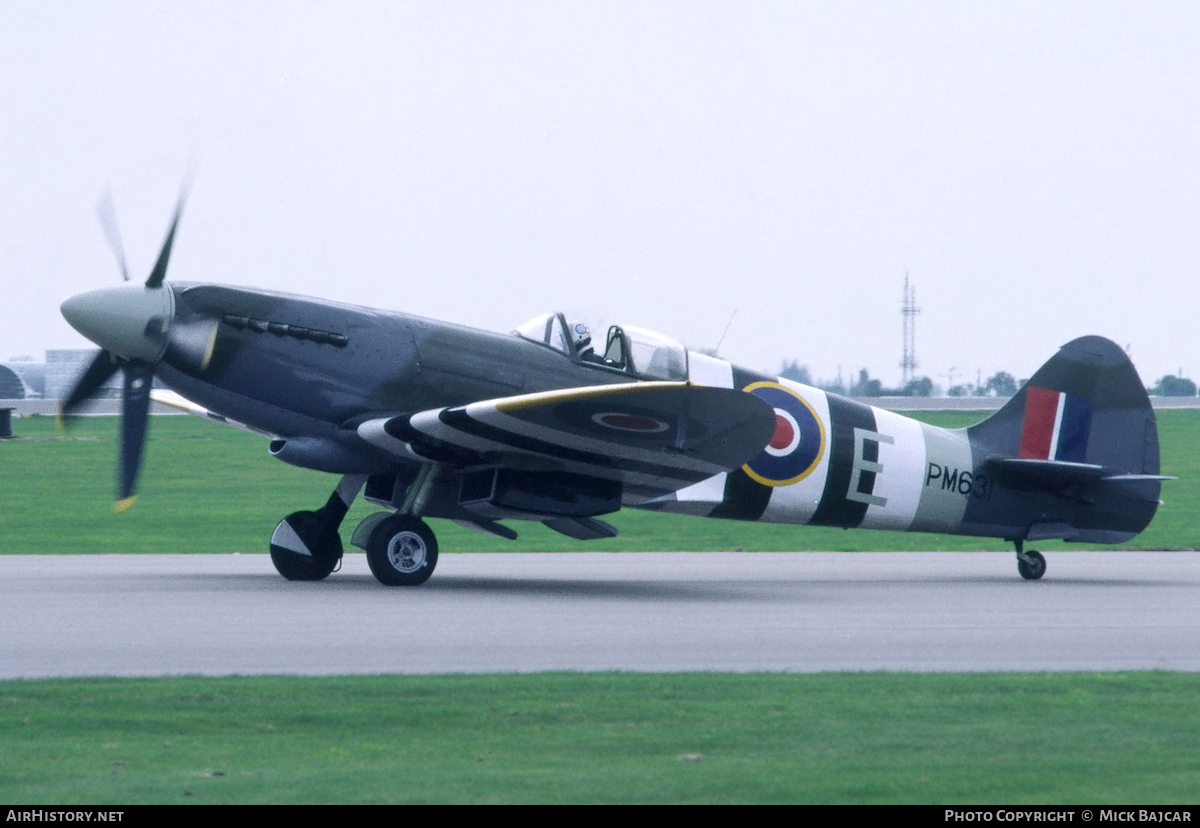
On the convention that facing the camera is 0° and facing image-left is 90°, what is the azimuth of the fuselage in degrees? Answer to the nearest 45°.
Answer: approximately 90°
